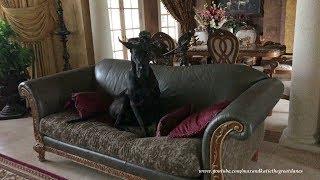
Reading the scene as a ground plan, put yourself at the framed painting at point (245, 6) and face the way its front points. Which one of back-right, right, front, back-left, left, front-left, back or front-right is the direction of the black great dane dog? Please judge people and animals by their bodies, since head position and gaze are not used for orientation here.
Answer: front

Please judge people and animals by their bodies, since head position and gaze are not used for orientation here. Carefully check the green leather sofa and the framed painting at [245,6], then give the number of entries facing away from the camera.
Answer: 0

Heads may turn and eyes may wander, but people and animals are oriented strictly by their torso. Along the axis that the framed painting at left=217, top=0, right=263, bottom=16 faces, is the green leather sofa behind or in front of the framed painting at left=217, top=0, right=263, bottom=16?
in front

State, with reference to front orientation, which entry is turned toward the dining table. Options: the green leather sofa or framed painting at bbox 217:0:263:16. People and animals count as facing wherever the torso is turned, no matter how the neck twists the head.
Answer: the framed painting

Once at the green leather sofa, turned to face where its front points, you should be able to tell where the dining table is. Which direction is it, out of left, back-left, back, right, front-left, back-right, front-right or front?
back

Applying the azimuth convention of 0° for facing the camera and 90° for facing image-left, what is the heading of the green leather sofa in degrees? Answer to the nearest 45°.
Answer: approximately 45°

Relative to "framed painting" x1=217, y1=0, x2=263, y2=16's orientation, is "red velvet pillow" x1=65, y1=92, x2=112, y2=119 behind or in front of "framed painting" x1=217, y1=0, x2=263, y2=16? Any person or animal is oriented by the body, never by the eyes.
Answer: in front

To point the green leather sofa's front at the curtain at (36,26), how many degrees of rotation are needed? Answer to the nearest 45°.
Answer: approximately 90° to its right

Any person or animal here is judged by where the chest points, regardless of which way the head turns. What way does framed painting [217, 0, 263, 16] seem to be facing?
toward the camera

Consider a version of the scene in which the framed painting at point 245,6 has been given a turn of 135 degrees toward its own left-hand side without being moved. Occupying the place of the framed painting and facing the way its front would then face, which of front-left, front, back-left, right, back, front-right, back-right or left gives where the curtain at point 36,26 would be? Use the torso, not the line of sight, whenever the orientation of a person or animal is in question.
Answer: back

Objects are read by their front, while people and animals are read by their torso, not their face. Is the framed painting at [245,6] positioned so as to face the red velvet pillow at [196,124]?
yes

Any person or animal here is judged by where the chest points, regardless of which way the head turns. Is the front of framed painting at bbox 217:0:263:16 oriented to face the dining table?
yes

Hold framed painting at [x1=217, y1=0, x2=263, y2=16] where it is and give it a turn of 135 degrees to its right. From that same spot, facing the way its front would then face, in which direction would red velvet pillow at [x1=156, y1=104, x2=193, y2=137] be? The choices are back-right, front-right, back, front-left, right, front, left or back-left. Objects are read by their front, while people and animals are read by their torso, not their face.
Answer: back-left
